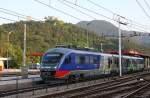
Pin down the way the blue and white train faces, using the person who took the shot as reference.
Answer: facing the viewer and to the left of the viewer
